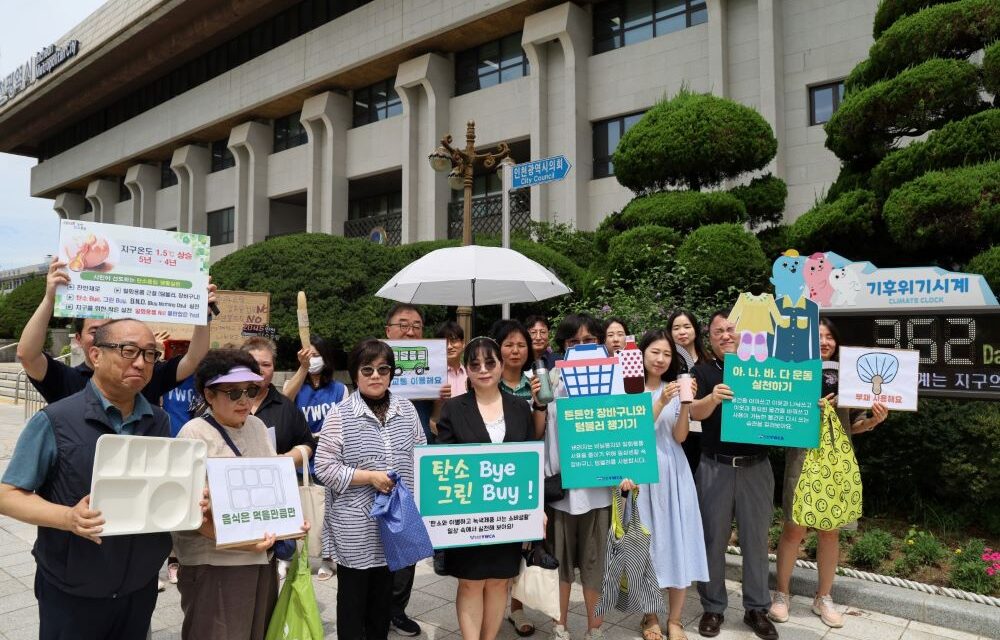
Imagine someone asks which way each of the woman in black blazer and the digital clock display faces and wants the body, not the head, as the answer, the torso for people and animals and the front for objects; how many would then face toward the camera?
2

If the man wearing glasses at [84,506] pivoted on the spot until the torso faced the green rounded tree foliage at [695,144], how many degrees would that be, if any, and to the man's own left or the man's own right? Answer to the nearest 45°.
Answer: approximately 90° to the man's own left

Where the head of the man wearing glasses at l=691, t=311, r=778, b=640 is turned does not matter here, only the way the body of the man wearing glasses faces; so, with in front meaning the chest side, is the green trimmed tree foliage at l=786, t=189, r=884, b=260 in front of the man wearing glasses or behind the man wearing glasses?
behind

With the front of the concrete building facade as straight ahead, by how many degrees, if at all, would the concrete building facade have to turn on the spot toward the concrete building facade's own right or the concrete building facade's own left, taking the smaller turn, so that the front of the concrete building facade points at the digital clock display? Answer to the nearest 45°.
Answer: approximately 45° to the concrete building facade's own left

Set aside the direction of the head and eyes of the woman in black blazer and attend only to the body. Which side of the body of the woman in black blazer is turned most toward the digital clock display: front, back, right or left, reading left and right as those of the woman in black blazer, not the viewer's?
left

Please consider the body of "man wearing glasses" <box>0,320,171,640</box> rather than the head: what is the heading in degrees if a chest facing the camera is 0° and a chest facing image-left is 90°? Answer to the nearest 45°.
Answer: approximately 315°

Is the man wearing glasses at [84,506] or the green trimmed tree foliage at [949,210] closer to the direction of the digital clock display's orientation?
the man wearing glasses

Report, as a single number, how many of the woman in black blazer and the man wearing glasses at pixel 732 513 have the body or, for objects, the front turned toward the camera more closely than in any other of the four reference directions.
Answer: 2

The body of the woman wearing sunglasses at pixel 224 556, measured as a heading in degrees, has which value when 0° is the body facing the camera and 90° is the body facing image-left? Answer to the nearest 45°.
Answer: approximately 315°
